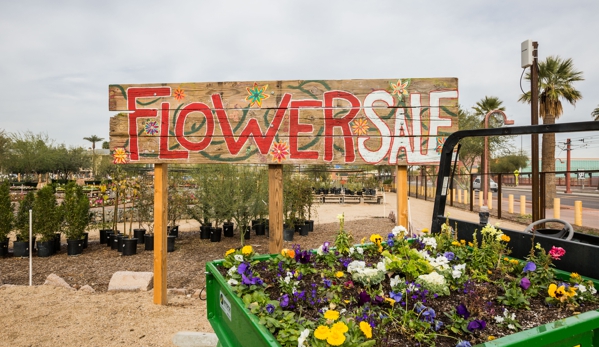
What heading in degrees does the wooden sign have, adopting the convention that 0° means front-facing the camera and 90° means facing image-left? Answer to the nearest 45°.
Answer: approximately 0°

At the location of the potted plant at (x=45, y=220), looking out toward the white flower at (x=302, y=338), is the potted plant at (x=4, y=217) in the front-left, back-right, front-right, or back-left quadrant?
back-right

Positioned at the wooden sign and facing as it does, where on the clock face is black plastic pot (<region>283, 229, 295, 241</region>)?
The black plastic pot is roughly at 6 o'clock from the wooden sign.

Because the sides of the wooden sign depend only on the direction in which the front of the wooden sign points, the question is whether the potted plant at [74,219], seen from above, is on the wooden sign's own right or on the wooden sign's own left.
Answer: on the wooden sign's own right

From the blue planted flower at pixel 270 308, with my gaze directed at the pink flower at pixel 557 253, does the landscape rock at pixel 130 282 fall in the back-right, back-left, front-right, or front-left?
back-left

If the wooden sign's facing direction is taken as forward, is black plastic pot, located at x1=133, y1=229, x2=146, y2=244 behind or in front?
behind

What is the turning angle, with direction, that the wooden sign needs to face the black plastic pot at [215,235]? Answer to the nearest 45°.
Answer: approximately 180°

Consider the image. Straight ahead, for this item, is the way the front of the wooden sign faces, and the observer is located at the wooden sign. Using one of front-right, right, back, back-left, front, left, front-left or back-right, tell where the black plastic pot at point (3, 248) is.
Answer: back-right

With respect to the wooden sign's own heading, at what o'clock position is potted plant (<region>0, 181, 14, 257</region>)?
The potted plant is roughly at 4 o'clock from the wooden sign.

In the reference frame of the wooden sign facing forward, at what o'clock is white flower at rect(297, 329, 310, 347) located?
The white flower is roughly at 12 o'clock from the wooden sign.

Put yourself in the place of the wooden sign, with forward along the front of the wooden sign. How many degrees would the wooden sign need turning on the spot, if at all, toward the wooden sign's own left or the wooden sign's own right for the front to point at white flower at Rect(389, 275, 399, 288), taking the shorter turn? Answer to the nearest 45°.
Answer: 0° — it already faces it

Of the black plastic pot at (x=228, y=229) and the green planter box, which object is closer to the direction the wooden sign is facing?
the green planter box

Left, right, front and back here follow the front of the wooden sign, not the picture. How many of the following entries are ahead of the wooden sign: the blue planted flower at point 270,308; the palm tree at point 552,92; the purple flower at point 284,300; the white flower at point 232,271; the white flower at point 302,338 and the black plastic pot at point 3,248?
4

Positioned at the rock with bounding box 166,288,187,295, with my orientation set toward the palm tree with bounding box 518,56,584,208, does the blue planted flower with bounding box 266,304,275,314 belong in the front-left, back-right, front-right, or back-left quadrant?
back-right

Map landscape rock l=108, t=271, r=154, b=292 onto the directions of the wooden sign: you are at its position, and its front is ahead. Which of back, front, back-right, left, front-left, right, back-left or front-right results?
back-right
